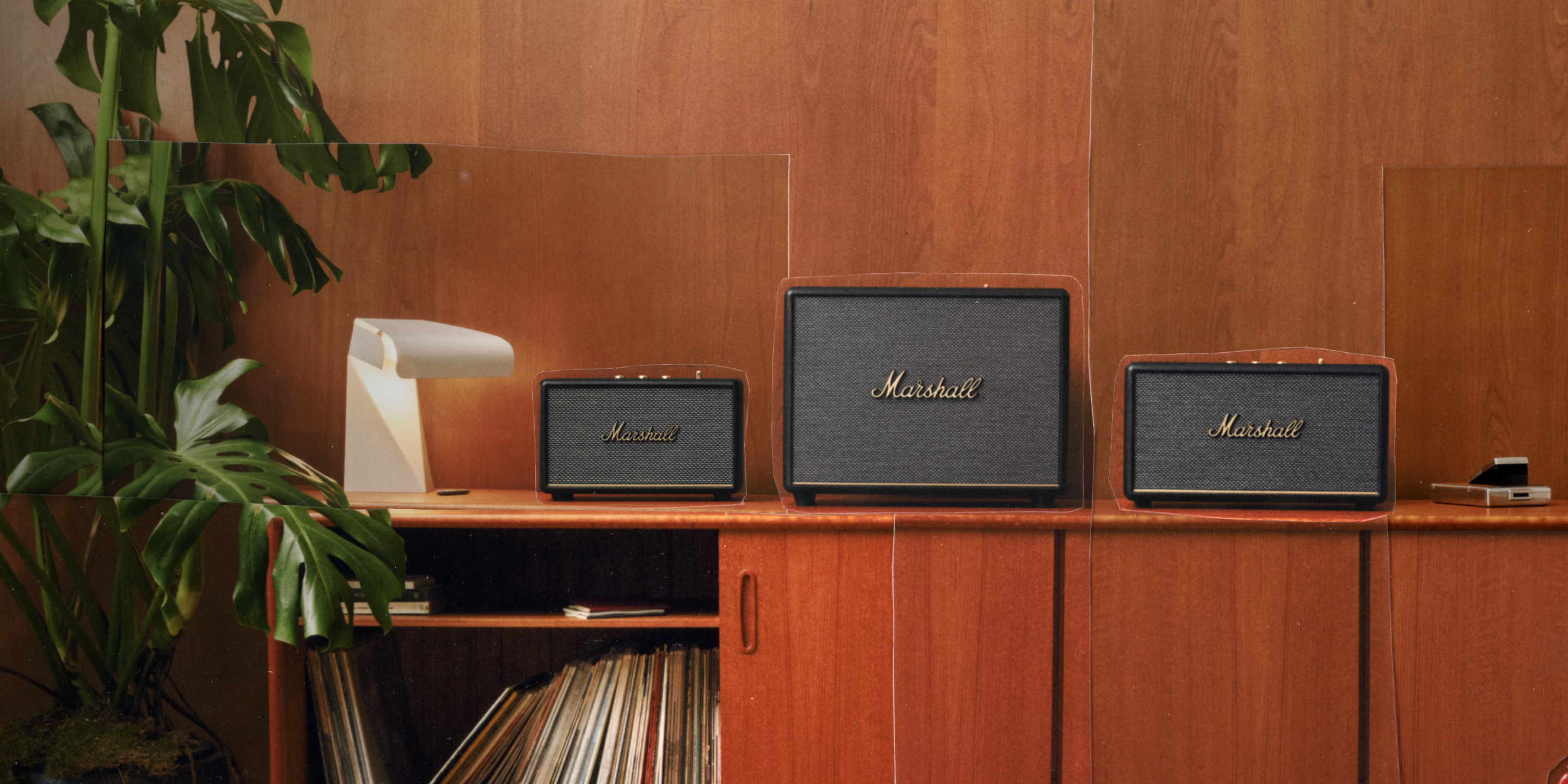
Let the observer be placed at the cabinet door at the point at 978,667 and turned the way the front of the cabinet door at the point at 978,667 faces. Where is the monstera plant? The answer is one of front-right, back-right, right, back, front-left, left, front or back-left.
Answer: right

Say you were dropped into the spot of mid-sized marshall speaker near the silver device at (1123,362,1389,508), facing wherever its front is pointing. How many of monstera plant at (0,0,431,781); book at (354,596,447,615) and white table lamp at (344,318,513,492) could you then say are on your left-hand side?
0

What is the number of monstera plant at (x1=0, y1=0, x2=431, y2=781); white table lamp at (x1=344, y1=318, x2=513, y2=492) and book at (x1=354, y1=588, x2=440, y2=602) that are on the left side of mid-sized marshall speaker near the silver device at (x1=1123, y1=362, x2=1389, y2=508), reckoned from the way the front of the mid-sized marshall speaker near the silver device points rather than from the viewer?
0

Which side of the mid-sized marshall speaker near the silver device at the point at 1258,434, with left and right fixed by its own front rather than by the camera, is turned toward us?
front

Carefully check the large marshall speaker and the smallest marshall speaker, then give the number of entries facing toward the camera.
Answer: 2

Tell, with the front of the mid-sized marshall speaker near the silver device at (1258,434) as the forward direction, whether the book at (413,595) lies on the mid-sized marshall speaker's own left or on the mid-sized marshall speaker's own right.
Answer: on the mid-sized marshall speaker's own right

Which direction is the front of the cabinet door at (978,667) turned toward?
toward the camera

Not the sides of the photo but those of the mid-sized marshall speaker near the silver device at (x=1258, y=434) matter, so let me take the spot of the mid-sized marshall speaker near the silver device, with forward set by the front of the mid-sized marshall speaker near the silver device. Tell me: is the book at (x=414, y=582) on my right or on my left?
on my right

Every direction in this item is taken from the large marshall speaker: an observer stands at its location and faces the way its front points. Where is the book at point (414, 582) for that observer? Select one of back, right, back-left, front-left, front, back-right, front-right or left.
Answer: right

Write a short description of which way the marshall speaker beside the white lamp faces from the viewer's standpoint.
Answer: facing the viewer

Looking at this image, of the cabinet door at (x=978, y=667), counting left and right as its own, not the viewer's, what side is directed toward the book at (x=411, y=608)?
right

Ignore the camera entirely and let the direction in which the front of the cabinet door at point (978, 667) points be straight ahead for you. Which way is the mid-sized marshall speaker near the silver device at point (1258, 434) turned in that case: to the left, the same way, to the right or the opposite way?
the same way

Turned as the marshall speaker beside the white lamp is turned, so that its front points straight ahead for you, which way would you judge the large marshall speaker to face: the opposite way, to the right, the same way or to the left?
the same way

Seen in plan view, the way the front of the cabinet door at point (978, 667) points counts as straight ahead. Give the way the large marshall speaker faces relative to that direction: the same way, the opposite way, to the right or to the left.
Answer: the same way
